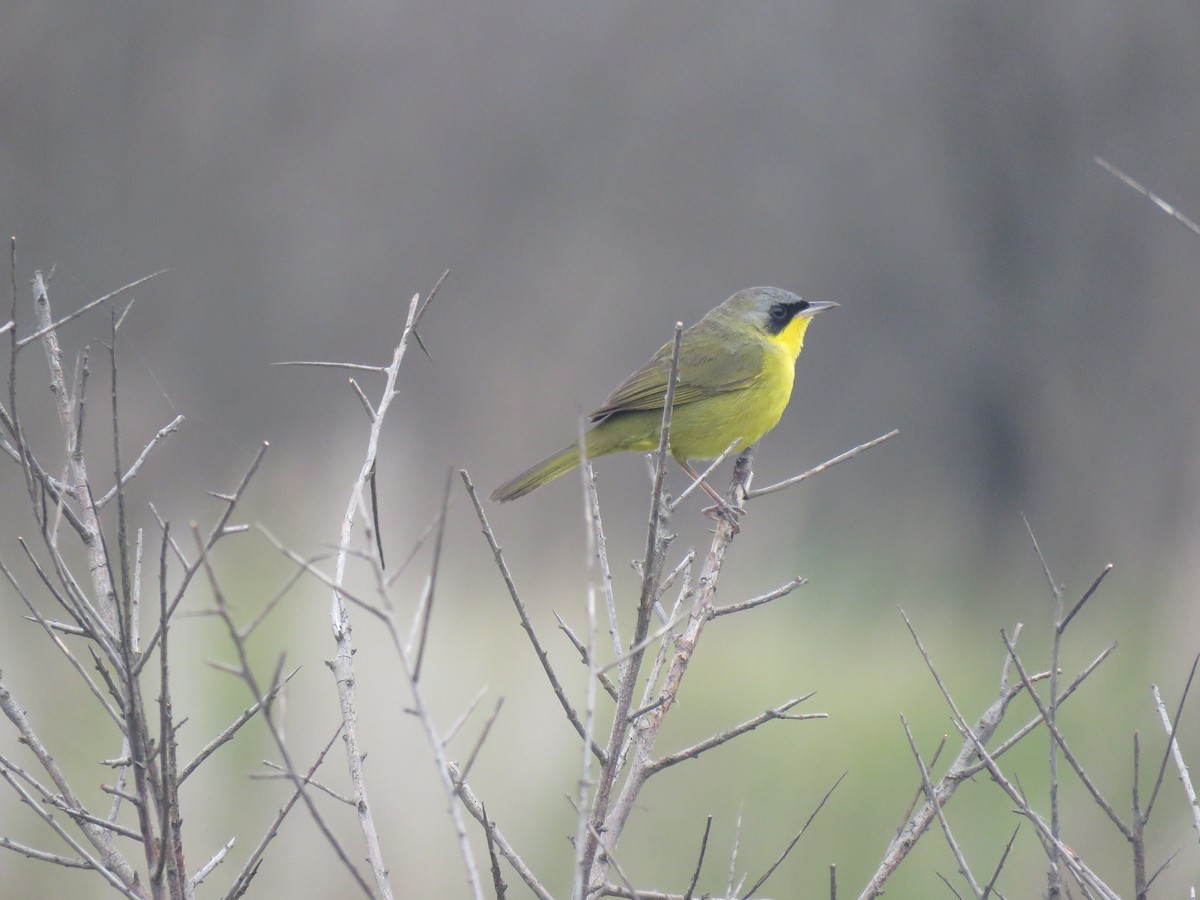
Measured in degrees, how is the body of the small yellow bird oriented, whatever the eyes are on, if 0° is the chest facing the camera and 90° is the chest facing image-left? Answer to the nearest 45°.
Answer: approximately 270°
